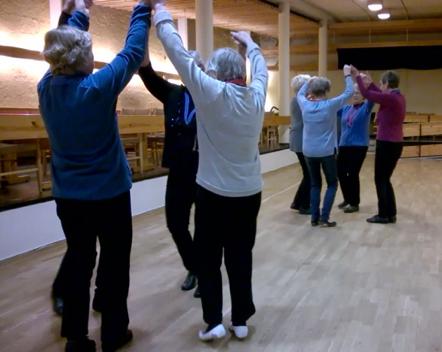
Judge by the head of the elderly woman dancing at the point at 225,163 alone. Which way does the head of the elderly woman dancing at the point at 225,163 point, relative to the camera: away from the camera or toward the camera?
away from the camera

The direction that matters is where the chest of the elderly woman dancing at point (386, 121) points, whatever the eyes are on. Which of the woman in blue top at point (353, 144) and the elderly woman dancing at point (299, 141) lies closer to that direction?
the elderly woman dancing

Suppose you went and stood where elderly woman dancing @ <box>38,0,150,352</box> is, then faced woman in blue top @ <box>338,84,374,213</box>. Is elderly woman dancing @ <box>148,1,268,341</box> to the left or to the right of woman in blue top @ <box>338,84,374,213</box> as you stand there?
right

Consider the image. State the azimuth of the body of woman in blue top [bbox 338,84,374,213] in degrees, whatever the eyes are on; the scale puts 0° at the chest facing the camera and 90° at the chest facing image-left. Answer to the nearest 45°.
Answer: approximately 45°

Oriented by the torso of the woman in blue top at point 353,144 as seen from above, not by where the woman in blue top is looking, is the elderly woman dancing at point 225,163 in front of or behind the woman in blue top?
in front

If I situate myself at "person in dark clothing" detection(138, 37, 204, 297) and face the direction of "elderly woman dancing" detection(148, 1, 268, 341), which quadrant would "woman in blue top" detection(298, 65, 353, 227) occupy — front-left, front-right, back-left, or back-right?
back-left

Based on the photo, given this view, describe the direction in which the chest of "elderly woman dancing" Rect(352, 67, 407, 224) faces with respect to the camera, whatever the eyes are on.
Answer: to the viewer's left

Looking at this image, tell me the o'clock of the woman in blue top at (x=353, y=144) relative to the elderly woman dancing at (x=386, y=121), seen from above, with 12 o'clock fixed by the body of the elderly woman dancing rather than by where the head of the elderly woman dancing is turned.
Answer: The woman in blue top is roughly at 2 o'clock from the elderly woman dancing.

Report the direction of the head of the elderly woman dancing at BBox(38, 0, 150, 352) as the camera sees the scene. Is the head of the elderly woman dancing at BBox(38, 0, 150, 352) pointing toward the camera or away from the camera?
away from the camera
